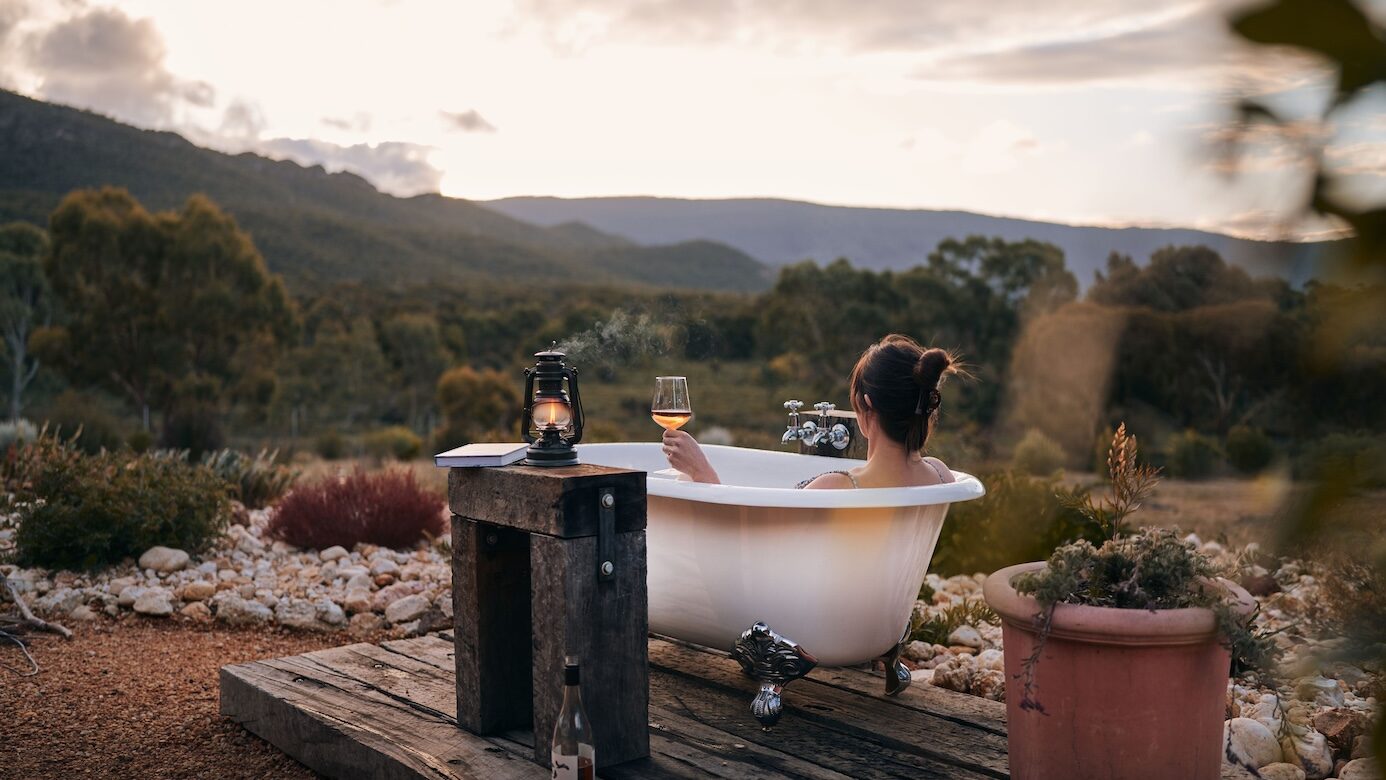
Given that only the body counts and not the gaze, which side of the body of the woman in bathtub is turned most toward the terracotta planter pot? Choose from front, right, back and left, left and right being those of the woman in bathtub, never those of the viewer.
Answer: back

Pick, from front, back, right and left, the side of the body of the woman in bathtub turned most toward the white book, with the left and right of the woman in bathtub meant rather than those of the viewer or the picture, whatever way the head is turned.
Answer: left

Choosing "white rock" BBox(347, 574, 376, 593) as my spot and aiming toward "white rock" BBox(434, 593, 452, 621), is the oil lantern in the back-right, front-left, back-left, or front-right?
front-right

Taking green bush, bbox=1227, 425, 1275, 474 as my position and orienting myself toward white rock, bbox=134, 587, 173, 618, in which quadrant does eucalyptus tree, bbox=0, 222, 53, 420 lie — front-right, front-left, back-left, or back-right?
front-right

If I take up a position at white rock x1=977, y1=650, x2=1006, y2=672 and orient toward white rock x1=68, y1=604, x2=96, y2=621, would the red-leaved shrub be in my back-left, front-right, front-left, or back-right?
front-right

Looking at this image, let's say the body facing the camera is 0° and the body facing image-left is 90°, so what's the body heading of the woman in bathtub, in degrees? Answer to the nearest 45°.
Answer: approximately 135°

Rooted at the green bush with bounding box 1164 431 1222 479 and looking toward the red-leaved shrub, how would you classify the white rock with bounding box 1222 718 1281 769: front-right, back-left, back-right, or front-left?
front-left

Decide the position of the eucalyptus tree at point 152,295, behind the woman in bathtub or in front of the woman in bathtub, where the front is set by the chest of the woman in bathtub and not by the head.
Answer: in front

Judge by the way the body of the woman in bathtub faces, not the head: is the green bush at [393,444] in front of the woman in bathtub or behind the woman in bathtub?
in front

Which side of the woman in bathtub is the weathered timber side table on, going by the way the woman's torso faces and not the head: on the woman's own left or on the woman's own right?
on the woman's own left
